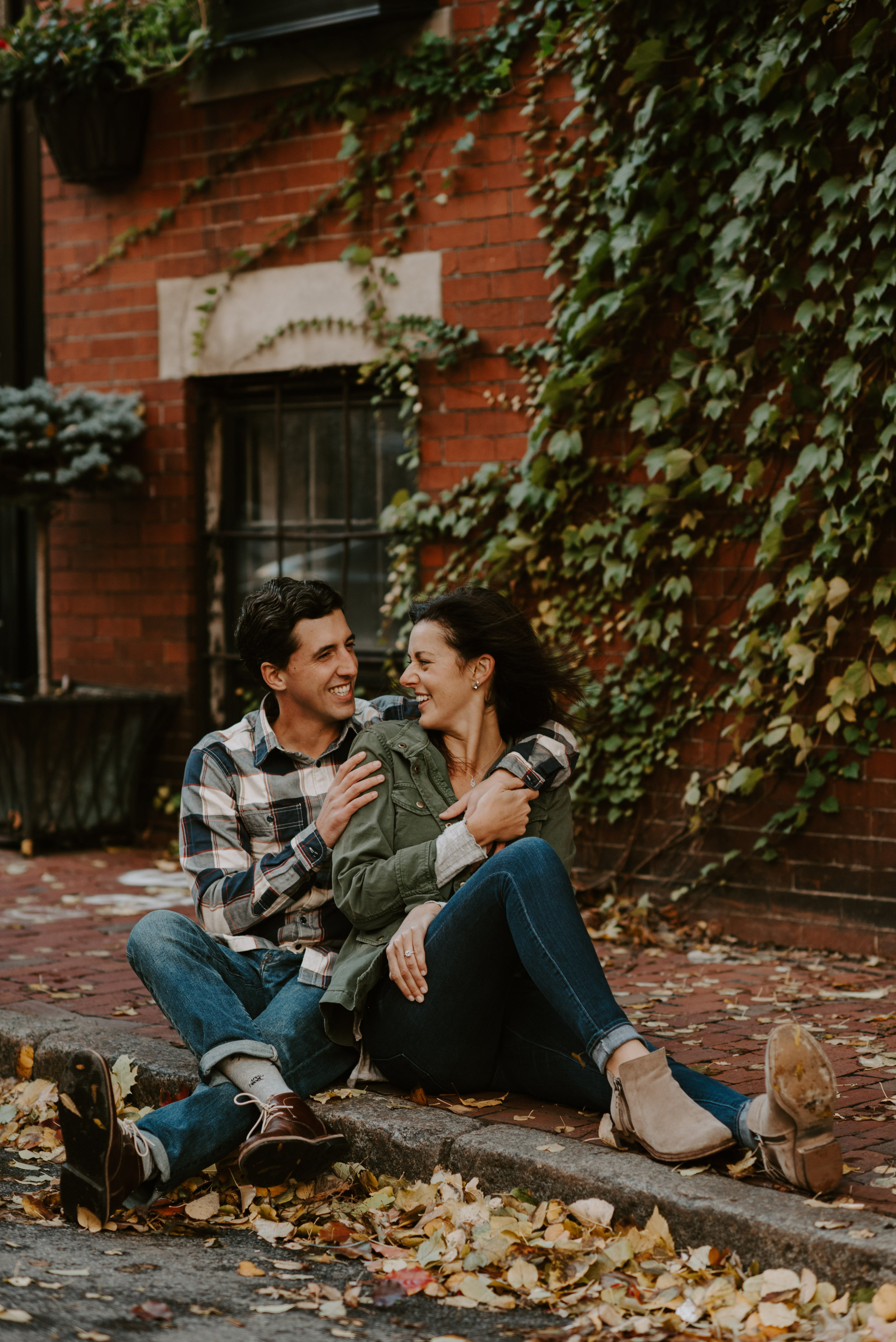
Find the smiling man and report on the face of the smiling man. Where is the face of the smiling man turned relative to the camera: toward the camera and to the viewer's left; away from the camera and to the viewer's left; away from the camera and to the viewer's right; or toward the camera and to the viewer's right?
toward the camera and to the viewer's right

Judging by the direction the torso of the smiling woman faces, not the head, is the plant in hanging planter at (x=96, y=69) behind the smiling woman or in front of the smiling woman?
behind

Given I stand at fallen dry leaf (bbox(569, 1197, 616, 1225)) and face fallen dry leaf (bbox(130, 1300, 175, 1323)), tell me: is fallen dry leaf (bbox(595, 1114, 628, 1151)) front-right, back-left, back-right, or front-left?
back-right

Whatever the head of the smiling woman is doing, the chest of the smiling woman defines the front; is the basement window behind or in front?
behind

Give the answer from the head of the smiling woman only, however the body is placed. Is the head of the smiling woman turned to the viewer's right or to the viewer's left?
to the viewer's left

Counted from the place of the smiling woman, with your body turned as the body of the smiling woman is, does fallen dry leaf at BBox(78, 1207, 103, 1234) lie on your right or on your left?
on your right
